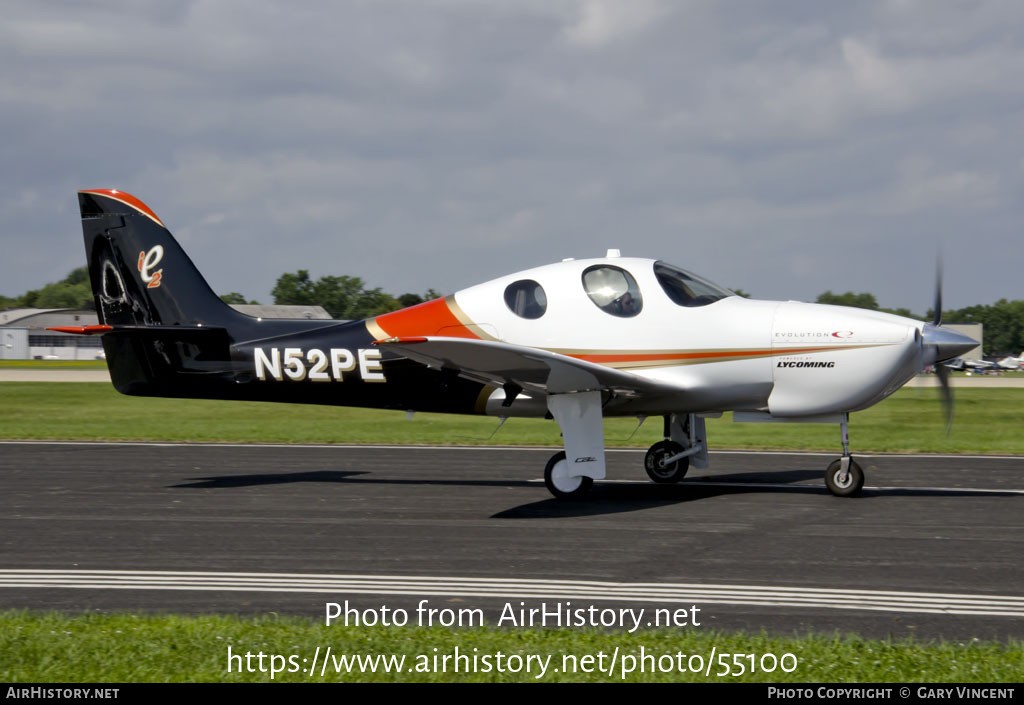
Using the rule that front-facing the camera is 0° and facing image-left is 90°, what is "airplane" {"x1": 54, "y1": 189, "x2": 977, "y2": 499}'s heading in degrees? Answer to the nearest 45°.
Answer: approximately 270°
